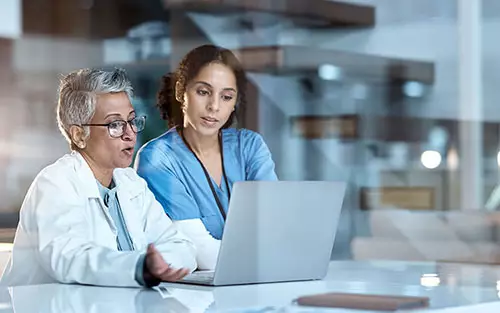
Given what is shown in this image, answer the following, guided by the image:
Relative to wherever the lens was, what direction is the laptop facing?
facing away from the viewer and to the left of the viewer

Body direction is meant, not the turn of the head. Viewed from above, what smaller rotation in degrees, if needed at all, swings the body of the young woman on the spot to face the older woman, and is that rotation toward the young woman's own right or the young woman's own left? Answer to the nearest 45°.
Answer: approximately 90° to the young woman's own right

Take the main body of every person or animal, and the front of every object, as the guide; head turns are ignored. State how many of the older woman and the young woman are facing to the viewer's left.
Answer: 0

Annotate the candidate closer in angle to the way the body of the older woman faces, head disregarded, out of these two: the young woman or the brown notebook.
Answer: the brown notebook

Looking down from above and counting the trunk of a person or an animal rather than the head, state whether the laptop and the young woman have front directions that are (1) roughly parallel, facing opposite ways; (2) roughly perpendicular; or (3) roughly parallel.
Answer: roughly parallel, facing opposite ways

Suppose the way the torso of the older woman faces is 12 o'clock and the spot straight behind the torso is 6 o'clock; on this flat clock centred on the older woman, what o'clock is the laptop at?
The laptop is roughly at 12 o'clock from the older woman.

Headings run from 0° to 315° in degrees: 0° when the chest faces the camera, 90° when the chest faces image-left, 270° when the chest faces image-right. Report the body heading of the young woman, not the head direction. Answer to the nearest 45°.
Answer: approximately 315°

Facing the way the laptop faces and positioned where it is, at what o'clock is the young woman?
The young woman is roughly at 1 o'clock from the laptop.

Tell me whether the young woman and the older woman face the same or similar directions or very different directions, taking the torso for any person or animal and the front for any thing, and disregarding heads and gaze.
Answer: same or similar directions

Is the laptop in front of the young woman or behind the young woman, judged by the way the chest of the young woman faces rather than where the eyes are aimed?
in front

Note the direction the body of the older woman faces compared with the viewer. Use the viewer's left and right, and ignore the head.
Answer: facing the viewer and to the right of the viewer

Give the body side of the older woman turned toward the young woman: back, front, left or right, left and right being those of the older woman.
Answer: left

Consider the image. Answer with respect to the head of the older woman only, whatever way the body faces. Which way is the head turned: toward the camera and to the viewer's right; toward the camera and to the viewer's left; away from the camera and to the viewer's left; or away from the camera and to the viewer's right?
toward the camera and to the viewer's right
